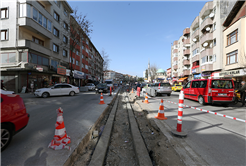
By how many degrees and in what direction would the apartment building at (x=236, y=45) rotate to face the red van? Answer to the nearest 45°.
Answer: approximately 45° to its left

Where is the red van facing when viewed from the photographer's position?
facing away from the viewer and to the left of the viewer

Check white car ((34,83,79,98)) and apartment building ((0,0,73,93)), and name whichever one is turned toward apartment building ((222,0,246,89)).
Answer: apartment building ((0,0,73,93))

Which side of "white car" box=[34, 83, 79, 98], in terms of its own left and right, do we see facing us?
left

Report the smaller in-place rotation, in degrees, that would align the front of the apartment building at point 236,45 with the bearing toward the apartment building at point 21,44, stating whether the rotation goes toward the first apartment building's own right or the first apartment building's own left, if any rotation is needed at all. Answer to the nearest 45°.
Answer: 0° — it already faces it

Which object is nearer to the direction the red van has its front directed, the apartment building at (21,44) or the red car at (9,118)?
the apartment building

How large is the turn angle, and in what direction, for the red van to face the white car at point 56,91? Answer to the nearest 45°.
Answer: approximately 45° to its left

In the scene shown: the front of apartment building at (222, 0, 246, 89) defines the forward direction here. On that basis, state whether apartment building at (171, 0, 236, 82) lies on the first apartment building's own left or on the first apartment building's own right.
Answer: on the first apartment building's own right

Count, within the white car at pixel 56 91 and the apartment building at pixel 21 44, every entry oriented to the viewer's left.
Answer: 1

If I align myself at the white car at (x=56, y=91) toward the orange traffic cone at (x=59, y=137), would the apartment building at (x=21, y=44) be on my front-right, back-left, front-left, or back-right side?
back-right

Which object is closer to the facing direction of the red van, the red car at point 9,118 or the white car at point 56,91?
the white car

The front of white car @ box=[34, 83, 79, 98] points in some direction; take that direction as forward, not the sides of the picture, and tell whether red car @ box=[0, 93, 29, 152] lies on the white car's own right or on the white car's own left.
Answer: on the white car's own left
